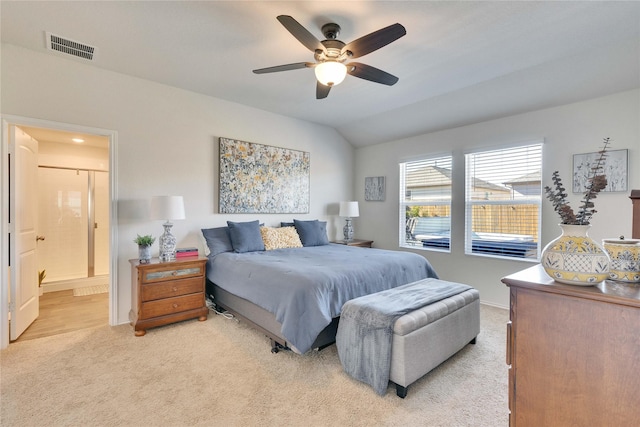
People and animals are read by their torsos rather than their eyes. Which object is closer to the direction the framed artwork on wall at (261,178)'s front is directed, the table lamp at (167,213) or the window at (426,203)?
the window

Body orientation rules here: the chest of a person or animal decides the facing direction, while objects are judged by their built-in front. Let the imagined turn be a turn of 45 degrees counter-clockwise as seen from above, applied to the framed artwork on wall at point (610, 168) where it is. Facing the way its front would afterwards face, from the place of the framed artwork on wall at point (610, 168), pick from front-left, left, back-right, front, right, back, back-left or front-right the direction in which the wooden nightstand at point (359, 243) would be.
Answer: back-right

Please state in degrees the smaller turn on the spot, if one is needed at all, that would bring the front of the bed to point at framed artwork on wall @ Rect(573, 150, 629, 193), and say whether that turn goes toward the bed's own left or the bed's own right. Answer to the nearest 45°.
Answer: approximately 45° to the bed's own left

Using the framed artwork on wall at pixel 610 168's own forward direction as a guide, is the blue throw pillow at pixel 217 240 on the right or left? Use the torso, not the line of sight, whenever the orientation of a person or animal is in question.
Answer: on its right

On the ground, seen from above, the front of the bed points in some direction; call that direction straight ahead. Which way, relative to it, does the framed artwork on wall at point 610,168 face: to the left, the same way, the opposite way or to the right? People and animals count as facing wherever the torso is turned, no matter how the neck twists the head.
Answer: to the right

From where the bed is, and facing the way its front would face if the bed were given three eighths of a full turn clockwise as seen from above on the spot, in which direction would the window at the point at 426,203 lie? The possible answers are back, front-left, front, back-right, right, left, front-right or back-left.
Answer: back-right

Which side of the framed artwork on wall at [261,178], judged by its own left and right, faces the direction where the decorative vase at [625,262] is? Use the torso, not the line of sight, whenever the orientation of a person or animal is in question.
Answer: front

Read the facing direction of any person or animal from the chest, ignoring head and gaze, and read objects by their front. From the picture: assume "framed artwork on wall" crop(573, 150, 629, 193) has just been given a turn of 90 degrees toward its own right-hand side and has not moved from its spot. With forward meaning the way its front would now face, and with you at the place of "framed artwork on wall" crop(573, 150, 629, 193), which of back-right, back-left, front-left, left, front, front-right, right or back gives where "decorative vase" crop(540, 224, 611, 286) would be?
left

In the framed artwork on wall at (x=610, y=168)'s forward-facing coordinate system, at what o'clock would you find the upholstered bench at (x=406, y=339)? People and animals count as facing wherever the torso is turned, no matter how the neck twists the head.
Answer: The upholstered bench is roughly at 1 o'clock from the framed artwork on wall.

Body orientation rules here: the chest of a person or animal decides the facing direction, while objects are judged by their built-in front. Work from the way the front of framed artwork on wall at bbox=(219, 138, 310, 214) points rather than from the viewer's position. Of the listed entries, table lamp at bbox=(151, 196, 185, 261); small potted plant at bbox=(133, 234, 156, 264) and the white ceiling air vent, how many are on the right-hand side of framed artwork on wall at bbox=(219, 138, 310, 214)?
3

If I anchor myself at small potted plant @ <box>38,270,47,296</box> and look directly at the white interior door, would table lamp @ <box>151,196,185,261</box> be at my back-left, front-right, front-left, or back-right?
front-left

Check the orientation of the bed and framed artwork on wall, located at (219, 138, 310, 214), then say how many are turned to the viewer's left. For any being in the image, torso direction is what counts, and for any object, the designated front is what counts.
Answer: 0

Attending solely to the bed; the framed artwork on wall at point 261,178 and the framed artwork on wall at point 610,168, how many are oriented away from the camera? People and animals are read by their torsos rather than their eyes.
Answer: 0

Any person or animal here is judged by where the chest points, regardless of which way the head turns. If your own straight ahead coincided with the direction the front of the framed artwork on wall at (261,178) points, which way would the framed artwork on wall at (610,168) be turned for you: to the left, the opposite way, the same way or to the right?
to the right

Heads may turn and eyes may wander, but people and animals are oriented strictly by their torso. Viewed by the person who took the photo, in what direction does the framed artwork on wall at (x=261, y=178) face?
facing the viewer and to the right of the viewer

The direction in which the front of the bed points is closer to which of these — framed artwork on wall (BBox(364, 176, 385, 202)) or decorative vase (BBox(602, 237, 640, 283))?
the decorative vase

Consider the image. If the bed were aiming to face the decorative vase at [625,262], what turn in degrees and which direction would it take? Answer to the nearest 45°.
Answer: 0° — it already faces it
